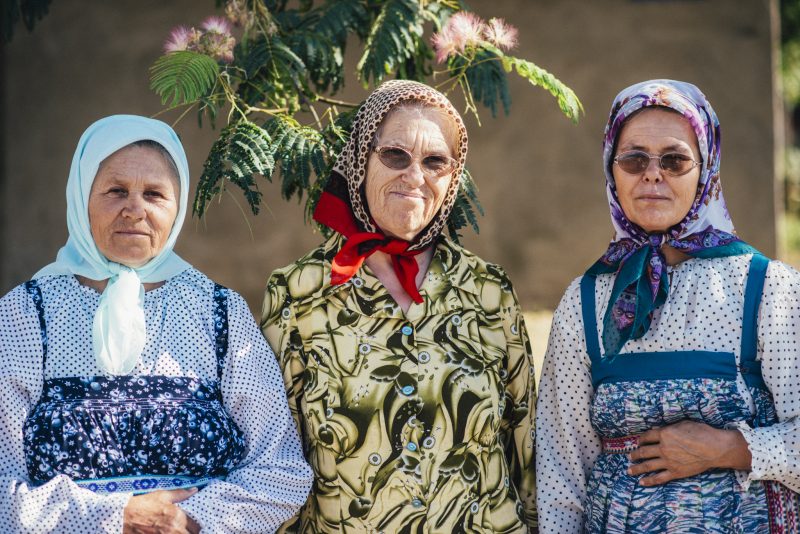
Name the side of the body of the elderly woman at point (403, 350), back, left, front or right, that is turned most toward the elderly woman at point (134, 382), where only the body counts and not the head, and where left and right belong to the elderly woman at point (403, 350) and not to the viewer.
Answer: right

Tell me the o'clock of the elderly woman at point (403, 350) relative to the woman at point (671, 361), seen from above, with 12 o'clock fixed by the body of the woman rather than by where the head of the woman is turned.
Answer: The elderly woman is roughly at 3 o'clock from the woman.

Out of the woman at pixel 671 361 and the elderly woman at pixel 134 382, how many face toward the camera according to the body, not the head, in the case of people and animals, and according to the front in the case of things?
2

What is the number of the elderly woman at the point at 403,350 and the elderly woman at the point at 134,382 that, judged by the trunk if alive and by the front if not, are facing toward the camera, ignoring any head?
2

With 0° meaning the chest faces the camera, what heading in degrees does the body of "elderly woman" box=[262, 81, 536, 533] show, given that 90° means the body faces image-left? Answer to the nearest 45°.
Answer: approximately 0°

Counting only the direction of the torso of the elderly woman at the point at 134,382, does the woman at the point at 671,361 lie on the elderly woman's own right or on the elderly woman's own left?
on the elderly woman's own left

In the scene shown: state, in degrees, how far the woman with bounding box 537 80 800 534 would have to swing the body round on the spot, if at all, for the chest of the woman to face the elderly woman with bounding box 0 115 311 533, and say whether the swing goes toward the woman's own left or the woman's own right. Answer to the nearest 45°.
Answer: approximately 90° to the woman's own right

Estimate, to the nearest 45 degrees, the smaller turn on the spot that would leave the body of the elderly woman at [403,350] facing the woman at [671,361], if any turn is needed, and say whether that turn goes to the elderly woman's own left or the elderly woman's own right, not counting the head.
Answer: approximately 90° to the elderly woman's own left

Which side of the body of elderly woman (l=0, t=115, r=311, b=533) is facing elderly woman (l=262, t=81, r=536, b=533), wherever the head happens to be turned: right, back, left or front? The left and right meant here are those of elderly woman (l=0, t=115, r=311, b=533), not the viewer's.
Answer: left
